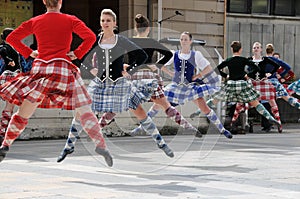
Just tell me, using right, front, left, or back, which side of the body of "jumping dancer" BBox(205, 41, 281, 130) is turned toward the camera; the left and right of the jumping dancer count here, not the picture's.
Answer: back

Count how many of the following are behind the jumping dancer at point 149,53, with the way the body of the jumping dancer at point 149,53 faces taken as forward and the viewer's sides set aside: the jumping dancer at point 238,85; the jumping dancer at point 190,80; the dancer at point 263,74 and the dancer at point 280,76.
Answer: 0

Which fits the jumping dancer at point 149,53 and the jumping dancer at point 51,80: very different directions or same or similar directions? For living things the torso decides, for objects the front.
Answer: same or similar directions

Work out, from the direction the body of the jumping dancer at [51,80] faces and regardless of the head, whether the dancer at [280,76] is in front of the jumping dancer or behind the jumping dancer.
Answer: in front

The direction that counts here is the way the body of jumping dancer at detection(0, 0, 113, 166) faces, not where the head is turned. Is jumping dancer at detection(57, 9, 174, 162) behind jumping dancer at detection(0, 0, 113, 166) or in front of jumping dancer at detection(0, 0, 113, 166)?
in front

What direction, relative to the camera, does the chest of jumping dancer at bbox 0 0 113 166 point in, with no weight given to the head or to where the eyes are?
away from the camera
